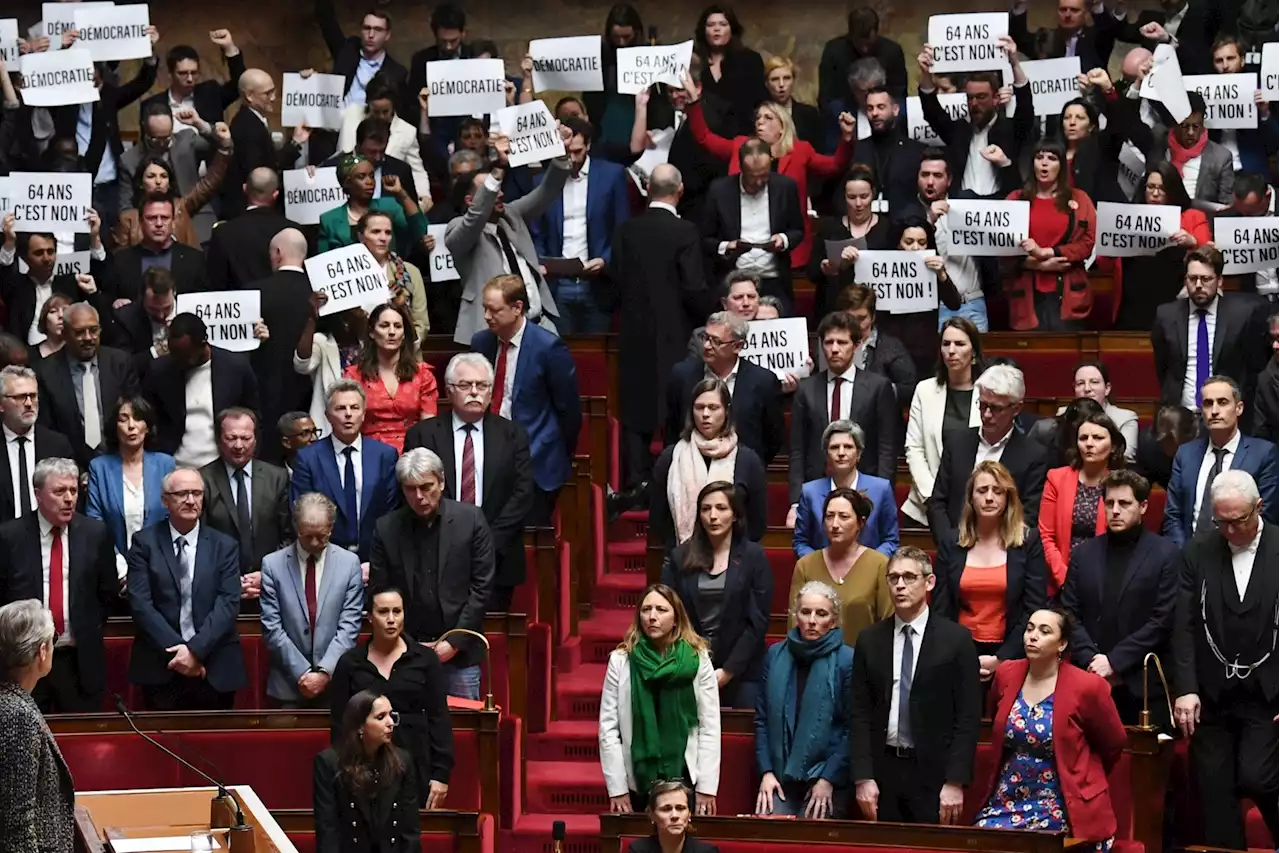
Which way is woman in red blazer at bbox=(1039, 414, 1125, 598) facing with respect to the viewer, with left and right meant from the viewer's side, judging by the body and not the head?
facing the viewer and to the right of the viewer

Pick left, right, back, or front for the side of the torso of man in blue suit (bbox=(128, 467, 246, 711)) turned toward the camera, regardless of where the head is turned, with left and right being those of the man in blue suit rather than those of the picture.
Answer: front

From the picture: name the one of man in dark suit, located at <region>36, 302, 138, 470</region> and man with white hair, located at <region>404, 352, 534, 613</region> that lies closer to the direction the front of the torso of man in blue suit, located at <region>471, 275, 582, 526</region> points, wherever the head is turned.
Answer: the man with white hair

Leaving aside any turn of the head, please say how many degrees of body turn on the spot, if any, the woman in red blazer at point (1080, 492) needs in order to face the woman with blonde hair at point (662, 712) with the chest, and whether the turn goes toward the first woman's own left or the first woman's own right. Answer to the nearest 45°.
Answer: approximately 90° to the first woman's own right

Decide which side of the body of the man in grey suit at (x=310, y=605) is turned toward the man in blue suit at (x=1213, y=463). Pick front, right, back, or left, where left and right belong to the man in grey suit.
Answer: left

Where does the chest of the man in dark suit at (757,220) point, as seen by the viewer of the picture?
toward the camera

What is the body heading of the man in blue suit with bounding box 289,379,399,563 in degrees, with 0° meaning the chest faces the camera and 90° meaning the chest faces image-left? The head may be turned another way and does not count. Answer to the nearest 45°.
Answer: approximately 0°

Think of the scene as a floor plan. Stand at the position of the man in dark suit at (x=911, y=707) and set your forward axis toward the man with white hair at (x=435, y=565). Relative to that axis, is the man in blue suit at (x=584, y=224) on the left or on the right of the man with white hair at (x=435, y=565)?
right

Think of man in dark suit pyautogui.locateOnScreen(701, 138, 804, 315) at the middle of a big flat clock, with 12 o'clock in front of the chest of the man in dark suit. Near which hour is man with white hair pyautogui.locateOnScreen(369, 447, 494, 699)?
The man with white hair is roughly at 1 o'clock from the man in dark suit.

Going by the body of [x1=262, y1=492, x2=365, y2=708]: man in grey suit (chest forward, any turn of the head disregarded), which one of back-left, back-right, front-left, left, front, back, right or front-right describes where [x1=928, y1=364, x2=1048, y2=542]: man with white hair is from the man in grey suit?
left

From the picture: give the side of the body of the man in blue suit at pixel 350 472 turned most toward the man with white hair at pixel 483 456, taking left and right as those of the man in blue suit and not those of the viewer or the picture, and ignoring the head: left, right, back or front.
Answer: left

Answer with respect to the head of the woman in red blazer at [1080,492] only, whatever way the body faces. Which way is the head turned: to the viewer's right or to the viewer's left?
to the viewer's left

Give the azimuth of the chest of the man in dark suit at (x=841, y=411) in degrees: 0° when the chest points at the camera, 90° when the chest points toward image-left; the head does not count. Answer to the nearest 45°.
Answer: approximately 0°
